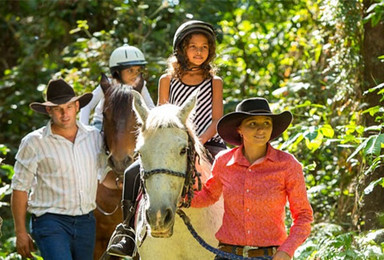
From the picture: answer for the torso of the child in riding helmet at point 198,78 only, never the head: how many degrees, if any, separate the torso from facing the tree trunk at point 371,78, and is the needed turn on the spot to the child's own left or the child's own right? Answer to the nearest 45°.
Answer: approximately 135° to the child's own left

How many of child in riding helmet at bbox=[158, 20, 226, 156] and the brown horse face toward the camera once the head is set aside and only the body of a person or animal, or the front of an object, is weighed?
2

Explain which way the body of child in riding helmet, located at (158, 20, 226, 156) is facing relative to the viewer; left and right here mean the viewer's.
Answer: facing the viewer

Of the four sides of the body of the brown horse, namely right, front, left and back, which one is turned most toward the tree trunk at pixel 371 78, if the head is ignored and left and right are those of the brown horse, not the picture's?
left

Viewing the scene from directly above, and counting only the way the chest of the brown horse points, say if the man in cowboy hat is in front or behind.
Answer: in front

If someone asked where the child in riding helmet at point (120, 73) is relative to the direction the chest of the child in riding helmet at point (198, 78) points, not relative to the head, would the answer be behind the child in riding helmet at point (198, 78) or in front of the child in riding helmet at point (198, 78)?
behind

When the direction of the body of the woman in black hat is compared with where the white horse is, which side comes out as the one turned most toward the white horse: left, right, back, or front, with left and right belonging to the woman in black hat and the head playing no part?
right

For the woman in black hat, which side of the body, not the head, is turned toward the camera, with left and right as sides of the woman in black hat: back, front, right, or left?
front

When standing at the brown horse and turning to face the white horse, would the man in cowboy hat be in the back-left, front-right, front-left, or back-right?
front-right

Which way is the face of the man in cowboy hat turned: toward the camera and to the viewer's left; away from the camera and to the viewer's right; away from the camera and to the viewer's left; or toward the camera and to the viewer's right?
toward the camera and to the viewer's right
